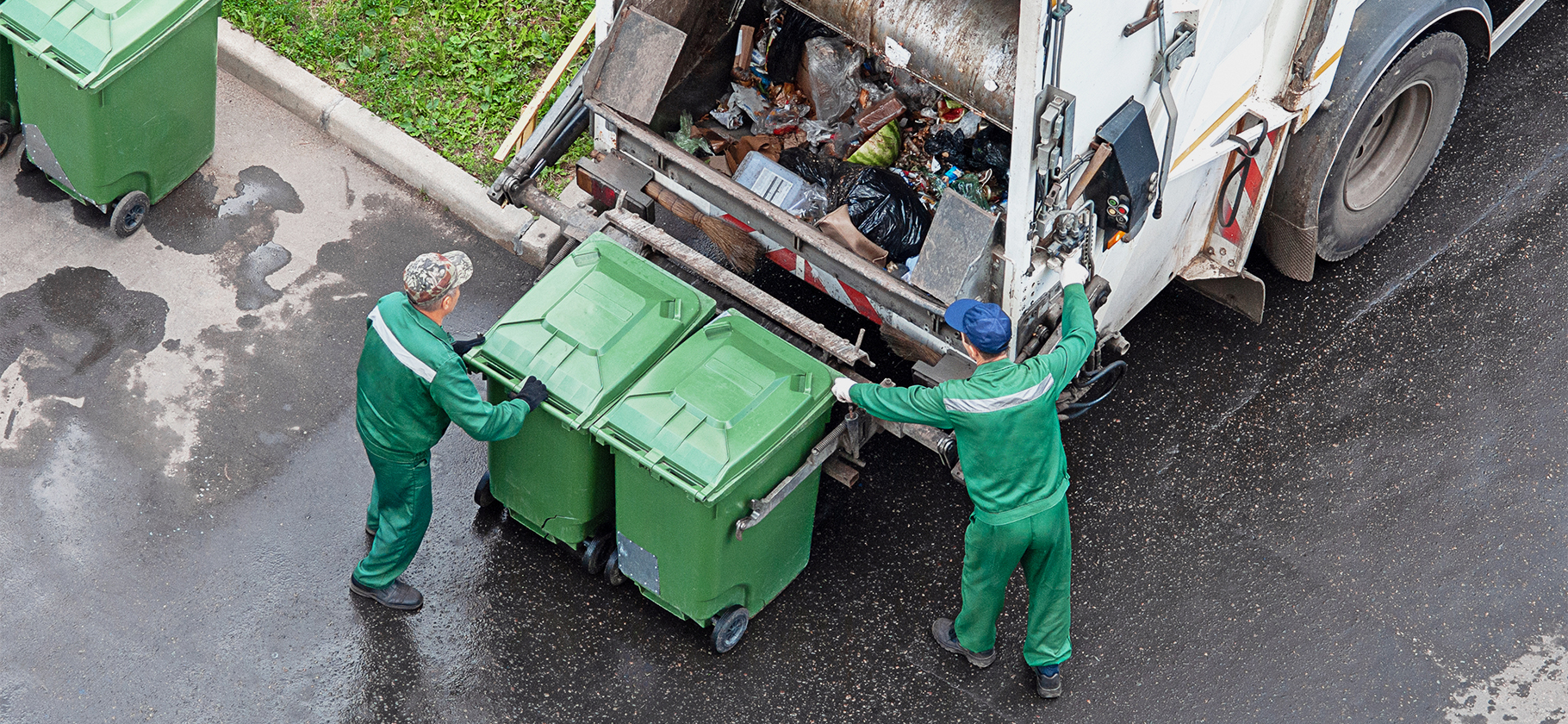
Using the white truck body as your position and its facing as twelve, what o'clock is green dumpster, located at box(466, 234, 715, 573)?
The green dumpster is roughly at 6 o'clock from the white truck body.

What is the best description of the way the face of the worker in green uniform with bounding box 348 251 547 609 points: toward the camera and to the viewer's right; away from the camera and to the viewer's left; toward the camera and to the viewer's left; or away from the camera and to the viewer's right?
away from the camera and to the viewer's right

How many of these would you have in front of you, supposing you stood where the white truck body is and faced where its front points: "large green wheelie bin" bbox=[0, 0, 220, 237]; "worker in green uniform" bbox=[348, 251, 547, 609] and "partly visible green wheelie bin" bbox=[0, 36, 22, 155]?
0

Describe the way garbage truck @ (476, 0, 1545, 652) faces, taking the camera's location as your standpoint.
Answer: facing away from the viewer and to the right of the viewer

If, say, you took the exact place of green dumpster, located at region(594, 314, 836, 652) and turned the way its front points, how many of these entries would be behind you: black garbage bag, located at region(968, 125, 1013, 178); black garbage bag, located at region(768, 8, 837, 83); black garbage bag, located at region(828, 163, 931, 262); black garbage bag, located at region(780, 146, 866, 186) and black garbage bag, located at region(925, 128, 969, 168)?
0

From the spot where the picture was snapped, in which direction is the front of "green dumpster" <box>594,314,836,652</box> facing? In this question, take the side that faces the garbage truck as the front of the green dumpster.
facing away from the viewer and to the right of the viewer

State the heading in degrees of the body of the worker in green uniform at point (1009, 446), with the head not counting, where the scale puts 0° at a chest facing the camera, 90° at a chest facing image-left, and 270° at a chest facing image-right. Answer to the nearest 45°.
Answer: approximately 135°

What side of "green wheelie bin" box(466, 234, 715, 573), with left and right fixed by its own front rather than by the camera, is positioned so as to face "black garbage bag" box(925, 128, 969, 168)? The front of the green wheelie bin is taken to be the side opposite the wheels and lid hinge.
front

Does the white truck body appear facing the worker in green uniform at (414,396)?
no

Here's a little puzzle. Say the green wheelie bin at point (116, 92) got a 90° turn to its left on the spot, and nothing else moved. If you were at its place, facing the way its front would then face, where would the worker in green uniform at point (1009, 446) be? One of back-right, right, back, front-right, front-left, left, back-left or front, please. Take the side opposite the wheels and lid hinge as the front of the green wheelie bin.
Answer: back

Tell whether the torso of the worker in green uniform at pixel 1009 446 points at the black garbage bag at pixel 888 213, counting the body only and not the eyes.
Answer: yes

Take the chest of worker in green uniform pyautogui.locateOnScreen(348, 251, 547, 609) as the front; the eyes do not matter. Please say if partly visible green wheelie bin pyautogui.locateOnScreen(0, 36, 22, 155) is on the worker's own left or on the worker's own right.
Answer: on the worker's own left

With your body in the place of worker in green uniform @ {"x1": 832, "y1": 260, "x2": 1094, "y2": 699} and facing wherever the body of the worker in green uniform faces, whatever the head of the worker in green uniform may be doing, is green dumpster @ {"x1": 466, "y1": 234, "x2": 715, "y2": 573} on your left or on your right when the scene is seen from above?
on your left

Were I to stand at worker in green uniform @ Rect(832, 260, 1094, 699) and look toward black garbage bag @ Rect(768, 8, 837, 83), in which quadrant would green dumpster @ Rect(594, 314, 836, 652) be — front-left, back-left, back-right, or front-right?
front-left

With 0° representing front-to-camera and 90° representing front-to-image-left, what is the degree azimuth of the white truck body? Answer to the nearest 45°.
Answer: approximately 225°

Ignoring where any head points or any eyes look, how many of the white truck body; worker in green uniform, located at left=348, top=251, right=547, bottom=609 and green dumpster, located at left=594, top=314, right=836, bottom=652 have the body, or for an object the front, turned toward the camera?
0

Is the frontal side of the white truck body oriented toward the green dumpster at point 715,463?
no

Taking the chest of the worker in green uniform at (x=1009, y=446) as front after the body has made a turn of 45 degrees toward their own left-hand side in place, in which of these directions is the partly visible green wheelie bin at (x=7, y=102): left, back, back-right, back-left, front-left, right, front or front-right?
front
